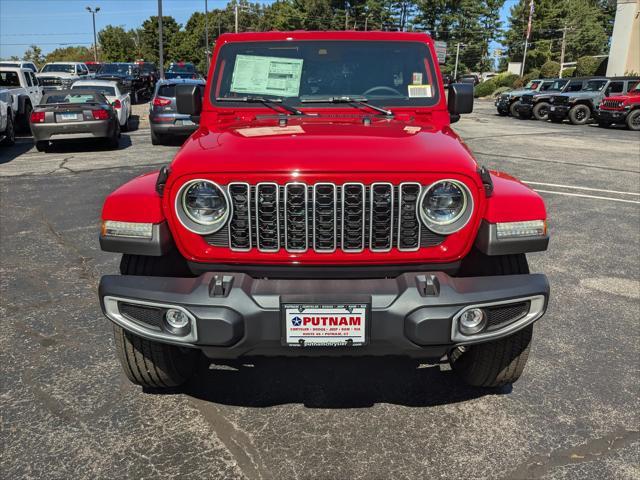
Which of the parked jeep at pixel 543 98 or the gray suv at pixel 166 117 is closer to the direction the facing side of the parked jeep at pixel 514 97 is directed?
the gray suv

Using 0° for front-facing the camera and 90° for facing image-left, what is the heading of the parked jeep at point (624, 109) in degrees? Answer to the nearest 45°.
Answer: approximately 45°

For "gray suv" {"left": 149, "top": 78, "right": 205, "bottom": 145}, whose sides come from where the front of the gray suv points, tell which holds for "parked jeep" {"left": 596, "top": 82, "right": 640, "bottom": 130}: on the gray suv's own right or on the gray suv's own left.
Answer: on the gray suv's own right

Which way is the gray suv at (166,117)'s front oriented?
away from the camera

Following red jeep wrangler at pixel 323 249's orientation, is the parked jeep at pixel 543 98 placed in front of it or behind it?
behind

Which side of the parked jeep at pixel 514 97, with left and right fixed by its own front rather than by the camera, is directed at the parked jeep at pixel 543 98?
left

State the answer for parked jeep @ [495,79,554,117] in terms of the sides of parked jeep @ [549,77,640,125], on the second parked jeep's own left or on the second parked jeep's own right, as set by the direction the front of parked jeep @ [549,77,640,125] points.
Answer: on the second parked jeep's own right

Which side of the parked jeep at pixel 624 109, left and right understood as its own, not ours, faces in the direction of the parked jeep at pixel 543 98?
right

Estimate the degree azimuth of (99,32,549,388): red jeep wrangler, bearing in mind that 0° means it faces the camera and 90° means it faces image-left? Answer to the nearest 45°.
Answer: approximately 0°
